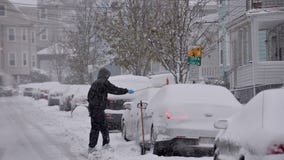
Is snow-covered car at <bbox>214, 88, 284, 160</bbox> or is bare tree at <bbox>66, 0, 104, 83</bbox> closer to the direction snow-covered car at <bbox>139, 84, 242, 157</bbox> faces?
the bare tree

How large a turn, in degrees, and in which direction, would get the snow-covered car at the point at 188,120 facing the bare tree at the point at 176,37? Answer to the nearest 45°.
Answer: approximately 45° to its right

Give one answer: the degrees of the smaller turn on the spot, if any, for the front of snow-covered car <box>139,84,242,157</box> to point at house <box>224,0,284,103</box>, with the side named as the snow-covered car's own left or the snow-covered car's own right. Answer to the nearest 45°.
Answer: approximately 45° to the snow-covered car's own right

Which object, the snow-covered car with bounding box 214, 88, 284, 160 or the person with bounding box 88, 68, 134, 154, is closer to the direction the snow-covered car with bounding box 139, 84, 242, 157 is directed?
the person

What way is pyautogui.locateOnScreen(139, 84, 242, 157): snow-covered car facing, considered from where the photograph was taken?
facing away from the viewer and to the left of the viewer

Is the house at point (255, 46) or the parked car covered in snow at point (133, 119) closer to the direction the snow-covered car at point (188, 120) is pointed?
the parked car covered in snow

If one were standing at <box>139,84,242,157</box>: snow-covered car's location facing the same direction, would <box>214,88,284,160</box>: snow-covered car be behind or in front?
behind
